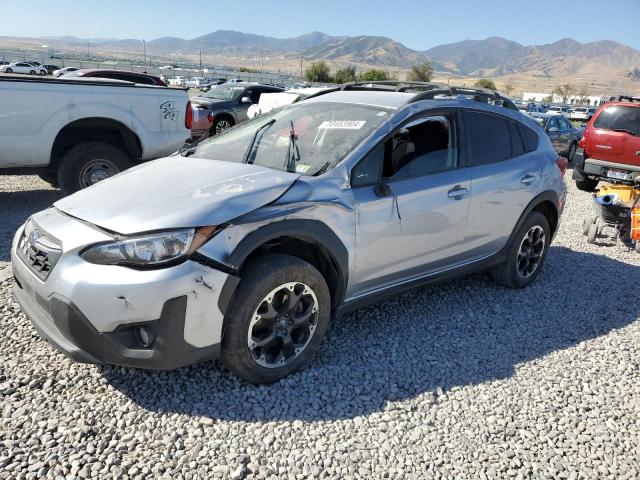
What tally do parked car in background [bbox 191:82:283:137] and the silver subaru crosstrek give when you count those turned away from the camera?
0

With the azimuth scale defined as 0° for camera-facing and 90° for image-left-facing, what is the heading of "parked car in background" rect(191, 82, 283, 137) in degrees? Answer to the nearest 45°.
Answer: approximately 45°

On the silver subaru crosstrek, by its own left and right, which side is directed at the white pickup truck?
right

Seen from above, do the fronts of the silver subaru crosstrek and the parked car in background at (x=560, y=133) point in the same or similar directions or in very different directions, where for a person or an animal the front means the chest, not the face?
same or similar directions

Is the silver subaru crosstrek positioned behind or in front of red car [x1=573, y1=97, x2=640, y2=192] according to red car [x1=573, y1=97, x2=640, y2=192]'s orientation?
behind

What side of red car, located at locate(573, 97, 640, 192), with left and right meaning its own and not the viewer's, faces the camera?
back

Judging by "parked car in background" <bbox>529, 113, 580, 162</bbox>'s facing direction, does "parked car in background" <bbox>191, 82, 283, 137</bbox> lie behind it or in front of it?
in front

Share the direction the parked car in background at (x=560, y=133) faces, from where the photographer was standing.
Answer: facing the viewer and to the left of the viewer

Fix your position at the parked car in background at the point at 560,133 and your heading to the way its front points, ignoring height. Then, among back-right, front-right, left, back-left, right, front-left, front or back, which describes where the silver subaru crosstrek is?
front-left

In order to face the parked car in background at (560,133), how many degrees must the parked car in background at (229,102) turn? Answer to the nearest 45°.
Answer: approximately 135° to its left

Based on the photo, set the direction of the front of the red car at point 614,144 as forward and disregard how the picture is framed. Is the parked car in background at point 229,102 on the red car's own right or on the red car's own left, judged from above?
on the red car's own left

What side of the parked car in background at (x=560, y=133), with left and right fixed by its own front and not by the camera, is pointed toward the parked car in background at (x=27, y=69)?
right

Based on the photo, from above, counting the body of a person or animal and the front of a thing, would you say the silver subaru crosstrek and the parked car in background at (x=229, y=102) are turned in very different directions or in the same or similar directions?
same or similar directions

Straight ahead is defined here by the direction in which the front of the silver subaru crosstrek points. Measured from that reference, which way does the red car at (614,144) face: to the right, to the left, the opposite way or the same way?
the opposite way

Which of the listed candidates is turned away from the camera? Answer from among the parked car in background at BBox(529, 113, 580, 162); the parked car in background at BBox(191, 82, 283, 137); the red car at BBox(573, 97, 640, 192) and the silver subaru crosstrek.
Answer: the red car

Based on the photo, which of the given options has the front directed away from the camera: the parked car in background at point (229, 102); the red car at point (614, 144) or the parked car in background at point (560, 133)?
the red car

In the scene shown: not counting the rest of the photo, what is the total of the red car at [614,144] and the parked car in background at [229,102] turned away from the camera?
1

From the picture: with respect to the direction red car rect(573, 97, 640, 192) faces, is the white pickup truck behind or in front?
behind
